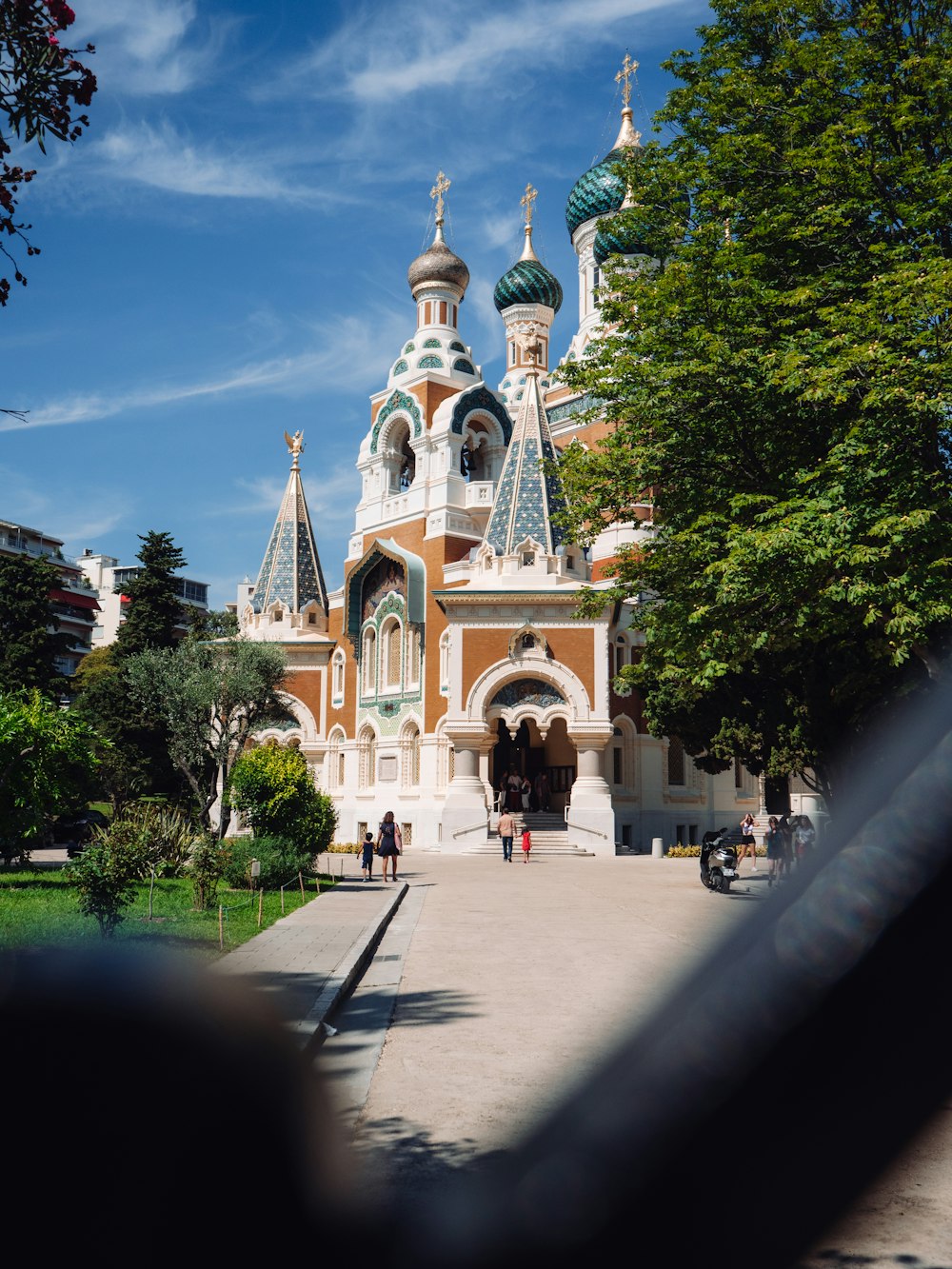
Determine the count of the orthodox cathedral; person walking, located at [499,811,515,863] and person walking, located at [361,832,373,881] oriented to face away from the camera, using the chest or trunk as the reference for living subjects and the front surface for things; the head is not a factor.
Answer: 2

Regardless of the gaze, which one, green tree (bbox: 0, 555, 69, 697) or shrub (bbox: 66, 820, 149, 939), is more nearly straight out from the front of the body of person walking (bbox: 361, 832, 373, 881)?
the green tree

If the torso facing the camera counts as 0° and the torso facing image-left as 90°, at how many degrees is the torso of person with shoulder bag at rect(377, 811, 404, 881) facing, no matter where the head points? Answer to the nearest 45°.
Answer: approximately 180°

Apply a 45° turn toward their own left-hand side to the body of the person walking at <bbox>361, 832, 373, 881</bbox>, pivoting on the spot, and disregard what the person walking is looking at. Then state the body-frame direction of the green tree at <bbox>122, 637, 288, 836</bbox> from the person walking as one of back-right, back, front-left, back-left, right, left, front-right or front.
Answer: front

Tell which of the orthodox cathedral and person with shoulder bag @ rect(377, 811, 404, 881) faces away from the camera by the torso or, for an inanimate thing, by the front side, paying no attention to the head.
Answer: the person with shoulder bag

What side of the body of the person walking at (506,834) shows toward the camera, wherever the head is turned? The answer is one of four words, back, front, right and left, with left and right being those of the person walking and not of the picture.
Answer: back

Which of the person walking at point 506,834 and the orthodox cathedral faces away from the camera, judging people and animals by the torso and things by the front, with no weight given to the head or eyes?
the person walking

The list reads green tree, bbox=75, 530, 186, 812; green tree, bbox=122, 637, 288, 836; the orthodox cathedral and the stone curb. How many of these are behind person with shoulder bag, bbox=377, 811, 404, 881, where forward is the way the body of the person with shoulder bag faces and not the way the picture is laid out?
1

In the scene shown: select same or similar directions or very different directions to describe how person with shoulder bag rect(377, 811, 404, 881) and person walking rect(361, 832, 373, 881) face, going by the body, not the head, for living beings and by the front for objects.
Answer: same or similar directions
